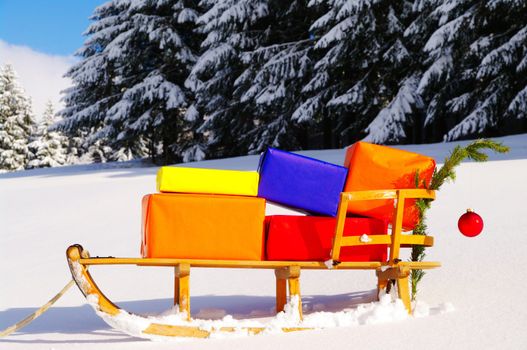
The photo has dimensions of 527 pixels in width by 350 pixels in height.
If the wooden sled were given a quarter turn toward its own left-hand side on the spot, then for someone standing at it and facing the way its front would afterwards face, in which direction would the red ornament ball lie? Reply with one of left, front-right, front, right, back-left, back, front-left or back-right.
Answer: left

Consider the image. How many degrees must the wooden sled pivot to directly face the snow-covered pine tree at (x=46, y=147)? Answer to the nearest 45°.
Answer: approximately 90° to its right

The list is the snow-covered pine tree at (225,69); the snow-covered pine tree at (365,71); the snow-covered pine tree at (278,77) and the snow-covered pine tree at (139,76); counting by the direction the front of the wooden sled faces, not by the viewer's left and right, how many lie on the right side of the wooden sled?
4

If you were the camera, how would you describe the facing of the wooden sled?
facing to the left of the viewer

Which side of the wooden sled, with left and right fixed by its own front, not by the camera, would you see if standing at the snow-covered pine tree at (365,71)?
right

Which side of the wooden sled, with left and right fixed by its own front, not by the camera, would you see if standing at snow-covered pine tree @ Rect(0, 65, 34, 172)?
right

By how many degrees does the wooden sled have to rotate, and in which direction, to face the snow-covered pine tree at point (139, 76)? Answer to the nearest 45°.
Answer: approximately 90° to its right

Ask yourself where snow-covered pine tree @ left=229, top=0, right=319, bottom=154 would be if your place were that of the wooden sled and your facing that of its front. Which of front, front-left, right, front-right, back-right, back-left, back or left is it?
right
